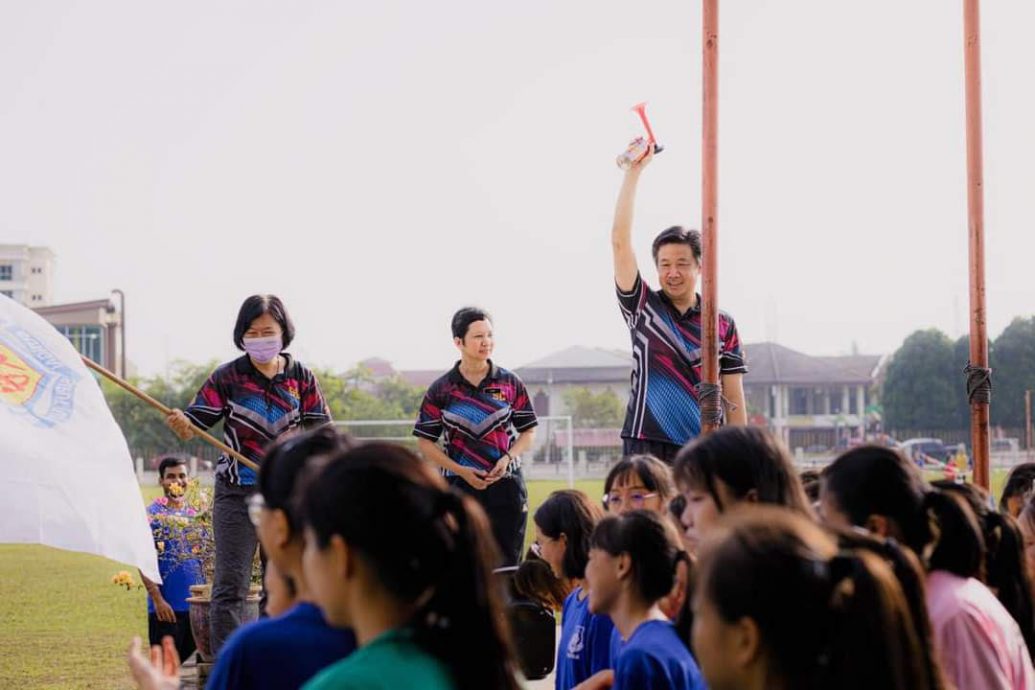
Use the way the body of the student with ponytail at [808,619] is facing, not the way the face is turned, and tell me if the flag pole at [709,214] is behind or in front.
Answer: in front

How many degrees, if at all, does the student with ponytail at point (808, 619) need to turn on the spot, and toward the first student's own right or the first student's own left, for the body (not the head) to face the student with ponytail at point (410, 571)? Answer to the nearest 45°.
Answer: approximately 45° to the first student's own left

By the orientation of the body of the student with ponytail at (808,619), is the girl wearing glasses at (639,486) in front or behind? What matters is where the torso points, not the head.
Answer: in front

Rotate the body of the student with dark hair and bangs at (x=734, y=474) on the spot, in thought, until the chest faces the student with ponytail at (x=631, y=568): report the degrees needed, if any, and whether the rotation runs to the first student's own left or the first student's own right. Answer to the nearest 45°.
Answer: approximately 45° to the first student's own right

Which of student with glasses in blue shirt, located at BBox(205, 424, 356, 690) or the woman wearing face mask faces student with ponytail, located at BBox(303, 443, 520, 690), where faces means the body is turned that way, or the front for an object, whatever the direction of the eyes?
the woman wearing face mask

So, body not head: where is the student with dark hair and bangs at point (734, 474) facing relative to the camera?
to the viewer's left

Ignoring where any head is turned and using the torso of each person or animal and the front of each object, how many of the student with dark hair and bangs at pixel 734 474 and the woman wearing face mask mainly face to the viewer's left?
1

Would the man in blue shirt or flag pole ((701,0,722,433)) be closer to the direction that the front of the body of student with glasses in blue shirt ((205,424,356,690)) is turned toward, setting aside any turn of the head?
the man in blue shirt

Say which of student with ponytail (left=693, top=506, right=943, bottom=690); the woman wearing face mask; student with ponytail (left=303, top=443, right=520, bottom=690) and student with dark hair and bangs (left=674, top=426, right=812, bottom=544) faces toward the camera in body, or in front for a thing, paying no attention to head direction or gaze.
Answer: the woman wearing face mask

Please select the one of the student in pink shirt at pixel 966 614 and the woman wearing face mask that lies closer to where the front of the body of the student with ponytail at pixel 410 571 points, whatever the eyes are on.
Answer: the woman wearing face mask

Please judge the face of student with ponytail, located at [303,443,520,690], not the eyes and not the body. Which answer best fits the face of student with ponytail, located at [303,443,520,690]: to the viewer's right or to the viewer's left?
to the viewer's left
